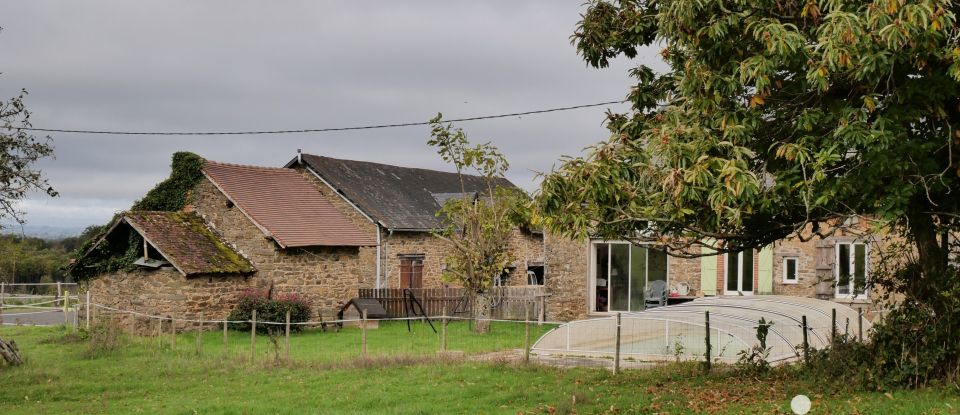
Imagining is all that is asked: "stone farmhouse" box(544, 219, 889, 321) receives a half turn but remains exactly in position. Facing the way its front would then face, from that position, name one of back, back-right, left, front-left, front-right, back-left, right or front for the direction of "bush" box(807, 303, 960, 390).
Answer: back

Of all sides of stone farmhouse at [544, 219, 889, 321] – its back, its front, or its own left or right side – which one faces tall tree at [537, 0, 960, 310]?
front

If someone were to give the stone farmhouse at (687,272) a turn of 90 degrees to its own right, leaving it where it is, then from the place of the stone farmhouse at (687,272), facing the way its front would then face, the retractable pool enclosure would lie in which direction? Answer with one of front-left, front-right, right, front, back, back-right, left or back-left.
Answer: left

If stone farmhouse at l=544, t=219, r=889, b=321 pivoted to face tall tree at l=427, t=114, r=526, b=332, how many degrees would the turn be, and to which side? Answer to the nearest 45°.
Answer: approximately 90° to its right

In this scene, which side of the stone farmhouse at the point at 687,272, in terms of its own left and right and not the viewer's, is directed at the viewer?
front

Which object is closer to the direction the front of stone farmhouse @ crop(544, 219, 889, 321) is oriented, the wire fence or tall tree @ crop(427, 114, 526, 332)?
the wire fence

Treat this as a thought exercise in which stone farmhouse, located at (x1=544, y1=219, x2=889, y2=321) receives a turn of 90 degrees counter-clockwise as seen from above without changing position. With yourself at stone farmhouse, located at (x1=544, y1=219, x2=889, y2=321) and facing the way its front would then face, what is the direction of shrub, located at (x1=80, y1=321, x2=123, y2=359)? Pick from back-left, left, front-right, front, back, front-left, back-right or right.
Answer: back-right

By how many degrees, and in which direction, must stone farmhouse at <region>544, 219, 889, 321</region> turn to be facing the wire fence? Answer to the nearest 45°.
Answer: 0° — it already faces it
